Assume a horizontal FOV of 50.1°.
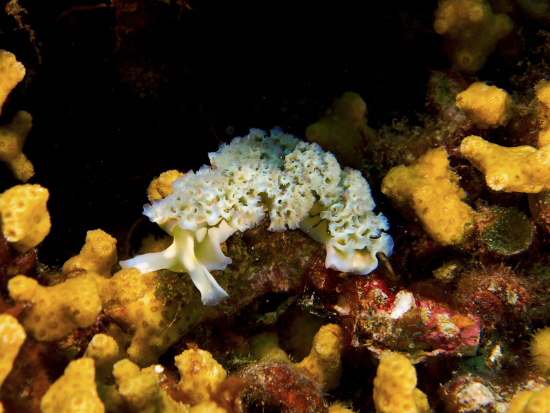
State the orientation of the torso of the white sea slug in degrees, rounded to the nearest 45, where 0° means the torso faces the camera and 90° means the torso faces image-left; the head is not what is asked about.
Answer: approximately 45°

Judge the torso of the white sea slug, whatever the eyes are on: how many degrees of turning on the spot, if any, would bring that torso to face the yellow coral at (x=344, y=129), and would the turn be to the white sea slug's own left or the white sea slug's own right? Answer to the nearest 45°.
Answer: approximately 180°

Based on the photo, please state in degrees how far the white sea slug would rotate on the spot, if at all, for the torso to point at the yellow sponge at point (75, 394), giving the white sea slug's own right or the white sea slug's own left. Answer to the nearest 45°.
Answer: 0° — it already faces it

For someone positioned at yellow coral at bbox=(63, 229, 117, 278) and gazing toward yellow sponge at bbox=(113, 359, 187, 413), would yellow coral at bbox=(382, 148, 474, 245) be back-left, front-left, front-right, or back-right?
front-left

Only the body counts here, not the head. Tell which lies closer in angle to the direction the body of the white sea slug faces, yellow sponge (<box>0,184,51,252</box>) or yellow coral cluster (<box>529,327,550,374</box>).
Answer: the yellow sponge

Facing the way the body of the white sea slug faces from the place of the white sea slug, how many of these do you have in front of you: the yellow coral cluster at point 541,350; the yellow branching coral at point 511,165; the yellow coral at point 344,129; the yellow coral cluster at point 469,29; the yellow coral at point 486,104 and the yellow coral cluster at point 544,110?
0

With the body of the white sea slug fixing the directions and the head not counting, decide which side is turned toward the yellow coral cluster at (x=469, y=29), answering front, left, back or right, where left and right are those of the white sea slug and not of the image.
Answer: back

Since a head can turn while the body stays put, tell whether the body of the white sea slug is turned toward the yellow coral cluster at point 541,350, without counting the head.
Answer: no

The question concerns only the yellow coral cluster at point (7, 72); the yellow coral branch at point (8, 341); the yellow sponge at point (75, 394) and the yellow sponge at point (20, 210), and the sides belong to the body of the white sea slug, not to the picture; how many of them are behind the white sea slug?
0

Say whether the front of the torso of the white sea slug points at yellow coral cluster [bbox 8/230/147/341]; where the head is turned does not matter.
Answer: yes

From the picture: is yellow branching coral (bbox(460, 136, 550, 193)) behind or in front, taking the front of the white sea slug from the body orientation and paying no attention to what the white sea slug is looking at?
behind

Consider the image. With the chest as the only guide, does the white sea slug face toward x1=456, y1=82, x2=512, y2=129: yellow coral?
no

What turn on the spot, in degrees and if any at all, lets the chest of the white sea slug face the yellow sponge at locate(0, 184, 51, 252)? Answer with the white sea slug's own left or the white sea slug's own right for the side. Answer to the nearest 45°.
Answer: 0° — it already faces it

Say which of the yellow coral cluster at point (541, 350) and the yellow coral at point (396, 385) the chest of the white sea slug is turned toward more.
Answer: the yellow coral

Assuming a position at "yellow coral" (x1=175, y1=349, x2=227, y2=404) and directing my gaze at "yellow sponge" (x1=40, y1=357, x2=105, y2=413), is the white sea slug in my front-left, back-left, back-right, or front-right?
back-right

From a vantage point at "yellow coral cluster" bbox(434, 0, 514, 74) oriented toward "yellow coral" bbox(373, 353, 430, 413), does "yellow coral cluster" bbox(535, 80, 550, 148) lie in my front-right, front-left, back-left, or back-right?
front-left

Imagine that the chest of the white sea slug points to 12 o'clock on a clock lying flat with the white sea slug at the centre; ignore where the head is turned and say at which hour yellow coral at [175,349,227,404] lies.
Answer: The yellow coral is roughly at 11 o'clock from the white sea slug.

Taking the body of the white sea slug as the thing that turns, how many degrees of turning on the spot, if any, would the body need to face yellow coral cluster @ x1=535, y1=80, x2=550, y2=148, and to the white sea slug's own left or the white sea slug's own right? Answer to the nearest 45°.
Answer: approximately 135° to the white sea slug's own left
